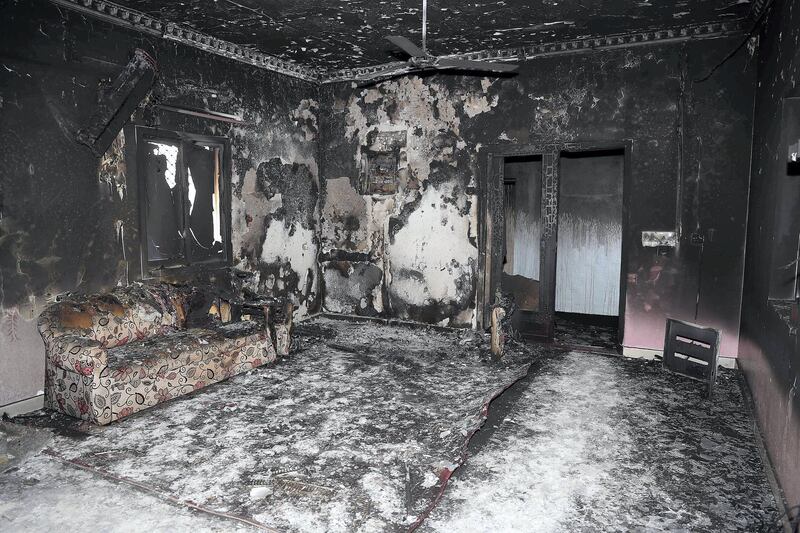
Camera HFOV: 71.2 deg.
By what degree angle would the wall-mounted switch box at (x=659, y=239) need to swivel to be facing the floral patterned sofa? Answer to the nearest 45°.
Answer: approximately 45° to its right

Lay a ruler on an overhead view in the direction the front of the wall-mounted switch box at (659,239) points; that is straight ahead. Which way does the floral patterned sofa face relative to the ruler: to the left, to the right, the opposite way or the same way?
to the left

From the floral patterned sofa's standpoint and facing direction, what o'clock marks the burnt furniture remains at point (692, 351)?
The burnt furniture remains is roughly at 11 o'clock from the floral patterned sofa.

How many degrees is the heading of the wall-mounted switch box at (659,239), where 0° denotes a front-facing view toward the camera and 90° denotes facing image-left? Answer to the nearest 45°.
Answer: approximately 0°
